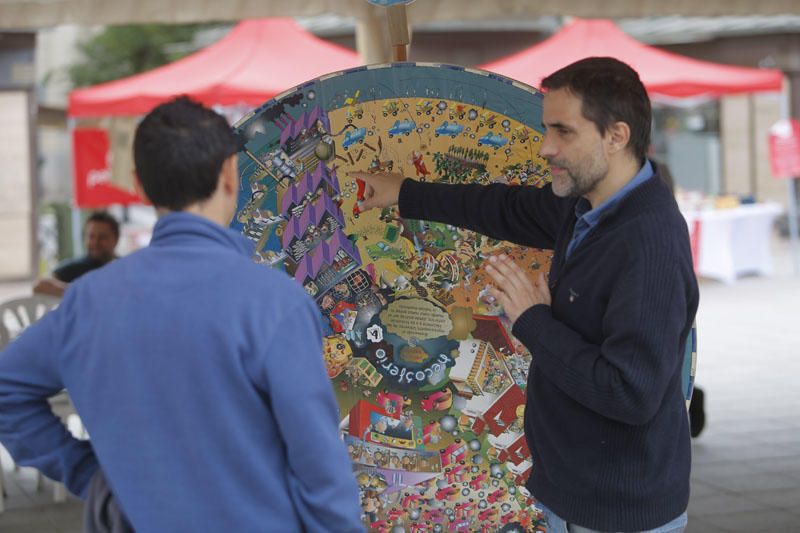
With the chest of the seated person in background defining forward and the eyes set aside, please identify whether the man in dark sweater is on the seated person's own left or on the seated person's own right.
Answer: on the seated person's own left

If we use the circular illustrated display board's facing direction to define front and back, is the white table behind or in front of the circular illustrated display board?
behind

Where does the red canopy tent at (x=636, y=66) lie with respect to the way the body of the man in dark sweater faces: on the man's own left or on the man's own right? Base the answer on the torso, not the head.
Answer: on the man's own right

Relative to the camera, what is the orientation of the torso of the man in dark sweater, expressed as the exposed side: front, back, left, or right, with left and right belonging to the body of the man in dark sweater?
left

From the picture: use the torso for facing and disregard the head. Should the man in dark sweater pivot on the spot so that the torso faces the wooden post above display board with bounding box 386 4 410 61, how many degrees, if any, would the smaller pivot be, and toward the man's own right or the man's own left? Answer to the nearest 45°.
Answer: approximately 45° to the man's own right

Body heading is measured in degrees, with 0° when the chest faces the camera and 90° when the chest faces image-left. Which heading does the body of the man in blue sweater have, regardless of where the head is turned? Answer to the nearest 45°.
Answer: approximately 225°

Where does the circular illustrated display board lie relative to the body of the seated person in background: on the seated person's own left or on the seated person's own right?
on the seated person's own left

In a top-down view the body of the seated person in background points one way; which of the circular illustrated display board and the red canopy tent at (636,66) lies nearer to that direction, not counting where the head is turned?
the circular illustrated display board

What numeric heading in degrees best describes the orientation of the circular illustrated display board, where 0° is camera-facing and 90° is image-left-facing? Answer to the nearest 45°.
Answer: approximately 0°

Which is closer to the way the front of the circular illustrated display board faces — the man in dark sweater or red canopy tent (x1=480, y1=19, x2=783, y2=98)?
the man in dark sweater

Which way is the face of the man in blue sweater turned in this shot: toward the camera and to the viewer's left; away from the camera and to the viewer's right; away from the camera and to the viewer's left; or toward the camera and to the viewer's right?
away from the camera and to the viewer's right

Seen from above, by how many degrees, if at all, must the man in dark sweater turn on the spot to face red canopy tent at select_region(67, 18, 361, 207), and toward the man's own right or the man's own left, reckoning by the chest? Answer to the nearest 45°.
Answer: approximately 90° to the man's own right
